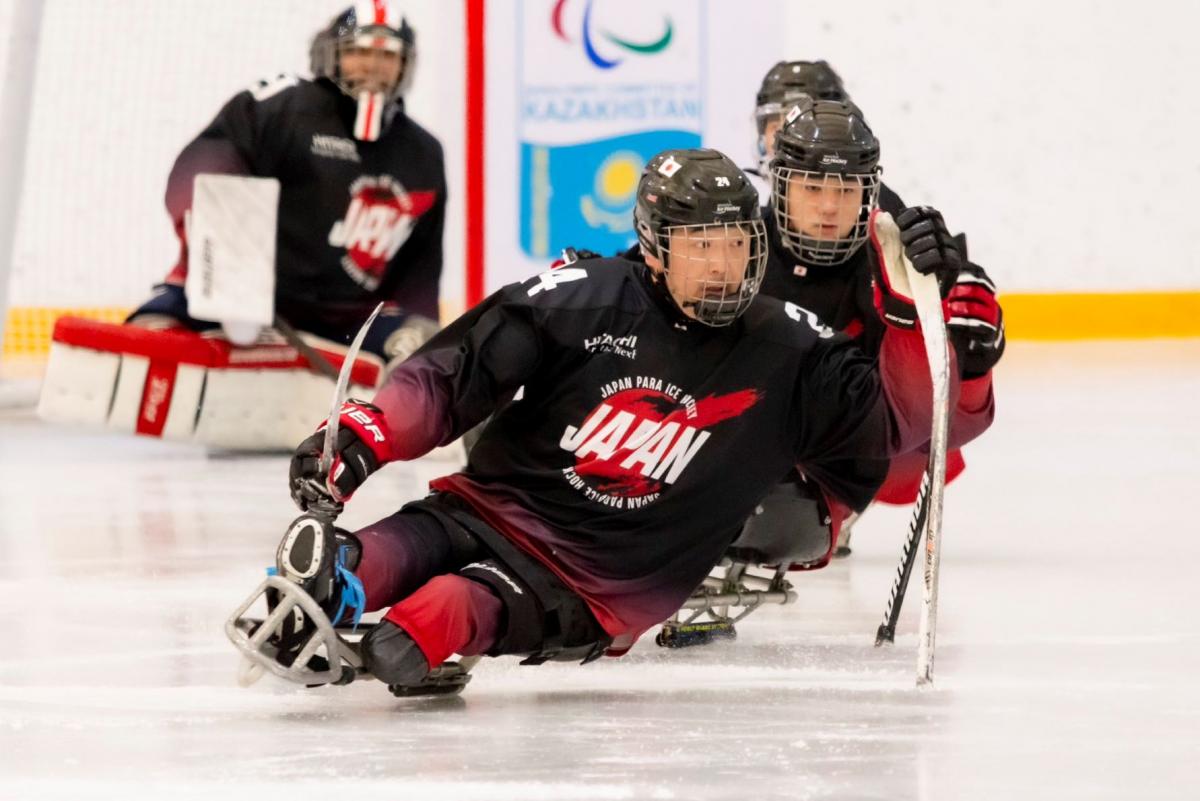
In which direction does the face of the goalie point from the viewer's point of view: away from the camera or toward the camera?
toward the camera

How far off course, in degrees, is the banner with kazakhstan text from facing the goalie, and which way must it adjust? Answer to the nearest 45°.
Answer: approximately 45° to its right

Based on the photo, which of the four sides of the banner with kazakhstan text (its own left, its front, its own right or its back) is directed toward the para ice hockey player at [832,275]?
front

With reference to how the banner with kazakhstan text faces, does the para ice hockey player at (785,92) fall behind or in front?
in front

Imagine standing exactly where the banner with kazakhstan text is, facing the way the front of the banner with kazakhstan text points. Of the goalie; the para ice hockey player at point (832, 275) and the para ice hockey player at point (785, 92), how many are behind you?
0

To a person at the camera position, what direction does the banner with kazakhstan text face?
facing the viewer

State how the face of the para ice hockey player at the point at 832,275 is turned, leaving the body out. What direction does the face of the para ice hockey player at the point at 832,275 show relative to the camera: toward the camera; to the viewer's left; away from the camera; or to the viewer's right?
toward the camera

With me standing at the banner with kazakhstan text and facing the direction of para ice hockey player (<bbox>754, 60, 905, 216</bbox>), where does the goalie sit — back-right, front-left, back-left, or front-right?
front-right
